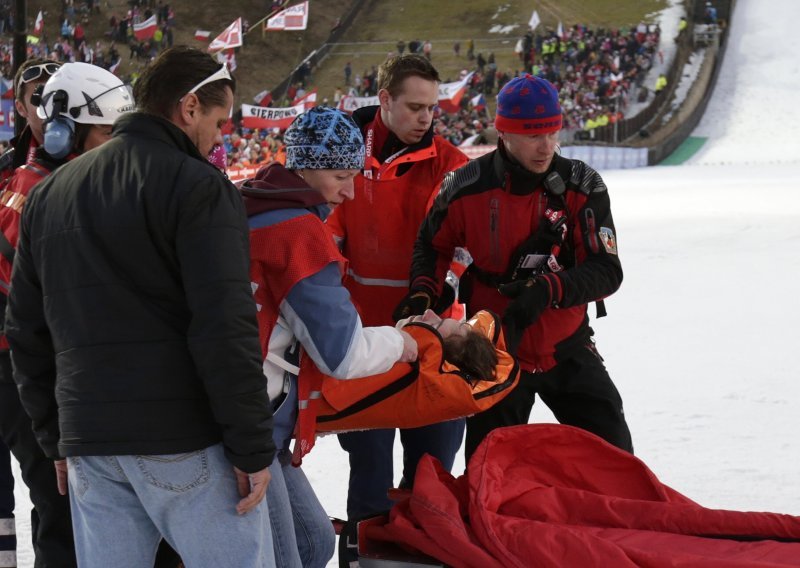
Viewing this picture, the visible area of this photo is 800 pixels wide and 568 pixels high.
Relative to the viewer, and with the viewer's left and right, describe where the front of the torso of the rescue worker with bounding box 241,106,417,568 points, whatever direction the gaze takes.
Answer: facing to the right of the viewer

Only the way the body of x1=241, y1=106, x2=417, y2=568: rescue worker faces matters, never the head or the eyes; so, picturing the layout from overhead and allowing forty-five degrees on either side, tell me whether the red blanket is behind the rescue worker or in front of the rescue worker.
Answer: in front

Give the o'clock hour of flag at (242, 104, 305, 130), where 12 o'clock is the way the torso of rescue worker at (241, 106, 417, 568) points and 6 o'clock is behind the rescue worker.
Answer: The flag is roughly at 9 o'clock from the rescue worker.

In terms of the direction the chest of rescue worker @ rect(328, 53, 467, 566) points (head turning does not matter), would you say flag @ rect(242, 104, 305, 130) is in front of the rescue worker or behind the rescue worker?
behind

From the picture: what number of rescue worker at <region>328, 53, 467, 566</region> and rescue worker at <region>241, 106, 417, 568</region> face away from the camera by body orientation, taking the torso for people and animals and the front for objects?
0

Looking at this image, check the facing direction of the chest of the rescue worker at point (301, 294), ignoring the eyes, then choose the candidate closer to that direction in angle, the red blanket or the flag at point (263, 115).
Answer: the red blanket

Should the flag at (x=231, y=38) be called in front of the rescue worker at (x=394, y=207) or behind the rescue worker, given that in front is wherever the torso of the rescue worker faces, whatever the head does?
behind

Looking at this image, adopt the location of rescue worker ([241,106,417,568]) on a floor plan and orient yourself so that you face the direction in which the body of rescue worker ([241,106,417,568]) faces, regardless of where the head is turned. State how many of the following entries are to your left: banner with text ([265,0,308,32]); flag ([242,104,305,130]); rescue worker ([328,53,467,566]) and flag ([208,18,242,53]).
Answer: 4

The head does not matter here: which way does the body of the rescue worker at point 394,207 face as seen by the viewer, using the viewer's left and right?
facing the viewer and to the right of the viewer
